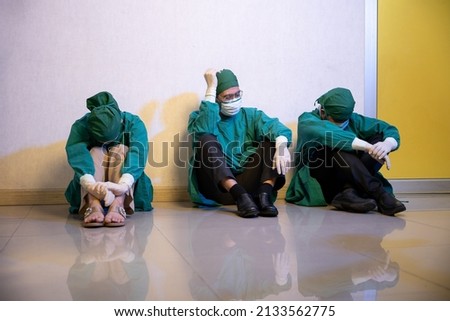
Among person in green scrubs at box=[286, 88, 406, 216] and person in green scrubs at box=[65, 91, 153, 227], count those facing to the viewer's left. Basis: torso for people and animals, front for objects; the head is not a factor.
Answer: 0

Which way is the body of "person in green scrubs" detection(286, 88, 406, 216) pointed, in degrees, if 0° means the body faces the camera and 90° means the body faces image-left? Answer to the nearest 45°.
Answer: approximately 315°

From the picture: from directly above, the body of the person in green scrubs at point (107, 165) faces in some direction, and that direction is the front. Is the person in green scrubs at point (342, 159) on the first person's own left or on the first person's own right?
on the first person's own left

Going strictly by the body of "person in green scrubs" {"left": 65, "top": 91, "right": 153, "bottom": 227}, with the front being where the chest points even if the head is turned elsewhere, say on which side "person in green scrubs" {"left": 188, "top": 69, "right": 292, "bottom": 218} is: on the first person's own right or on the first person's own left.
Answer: on the first person's own left

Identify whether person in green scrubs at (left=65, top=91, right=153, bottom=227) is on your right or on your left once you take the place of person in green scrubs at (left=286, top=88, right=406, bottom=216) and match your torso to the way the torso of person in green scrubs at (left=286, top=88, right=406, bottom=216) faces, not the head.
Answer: on your right

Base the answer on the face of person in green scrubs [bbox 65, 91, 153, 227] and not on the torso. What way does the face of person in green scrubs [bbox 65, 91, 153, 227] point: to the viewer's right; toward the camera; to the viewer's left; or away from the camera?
toward the camera

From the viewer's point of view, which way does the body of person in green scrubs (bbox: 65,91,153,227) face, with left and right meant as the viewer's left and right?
facing the viewer
